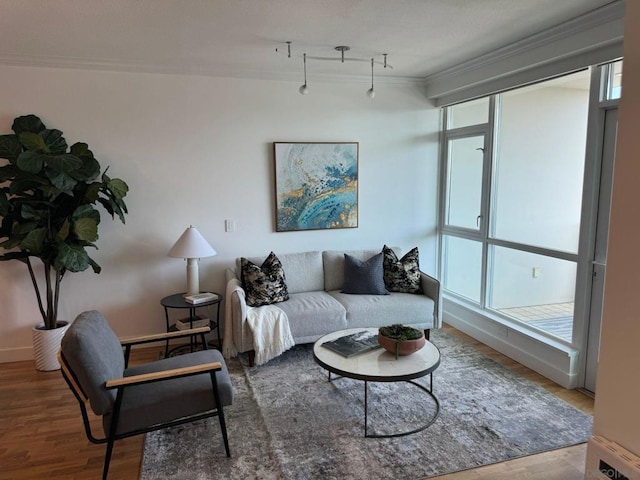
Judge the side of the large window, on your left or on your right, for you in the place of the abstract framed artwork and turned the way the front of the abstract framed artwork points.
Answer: on your left

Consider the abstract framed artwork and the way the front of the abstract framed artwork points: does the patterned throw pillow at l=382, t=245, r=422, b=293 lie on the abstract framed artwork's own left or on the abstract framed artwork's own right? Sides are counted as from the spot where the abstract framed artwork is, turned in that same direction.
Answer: on the abstract framed artwork's own left

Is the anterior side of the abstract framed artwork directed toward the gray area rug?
yes

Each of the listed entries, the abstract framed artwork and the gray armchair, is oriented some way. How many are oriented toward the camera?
1

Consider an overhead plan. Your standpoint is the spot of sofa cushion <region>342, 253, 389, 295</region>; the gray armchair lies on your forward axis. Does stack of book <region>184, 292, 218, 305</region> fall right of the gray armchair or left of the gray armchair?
right

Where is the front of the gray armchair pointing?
to the viewer's right

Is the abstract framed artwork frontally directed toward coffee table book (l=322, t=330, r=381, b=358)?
yes

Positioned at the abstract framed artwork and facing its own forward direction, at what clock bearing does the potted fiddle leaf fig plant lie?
The potted fiddle leaf fig plant is roughly at 2 o'clock from the abstract framed artwork.
